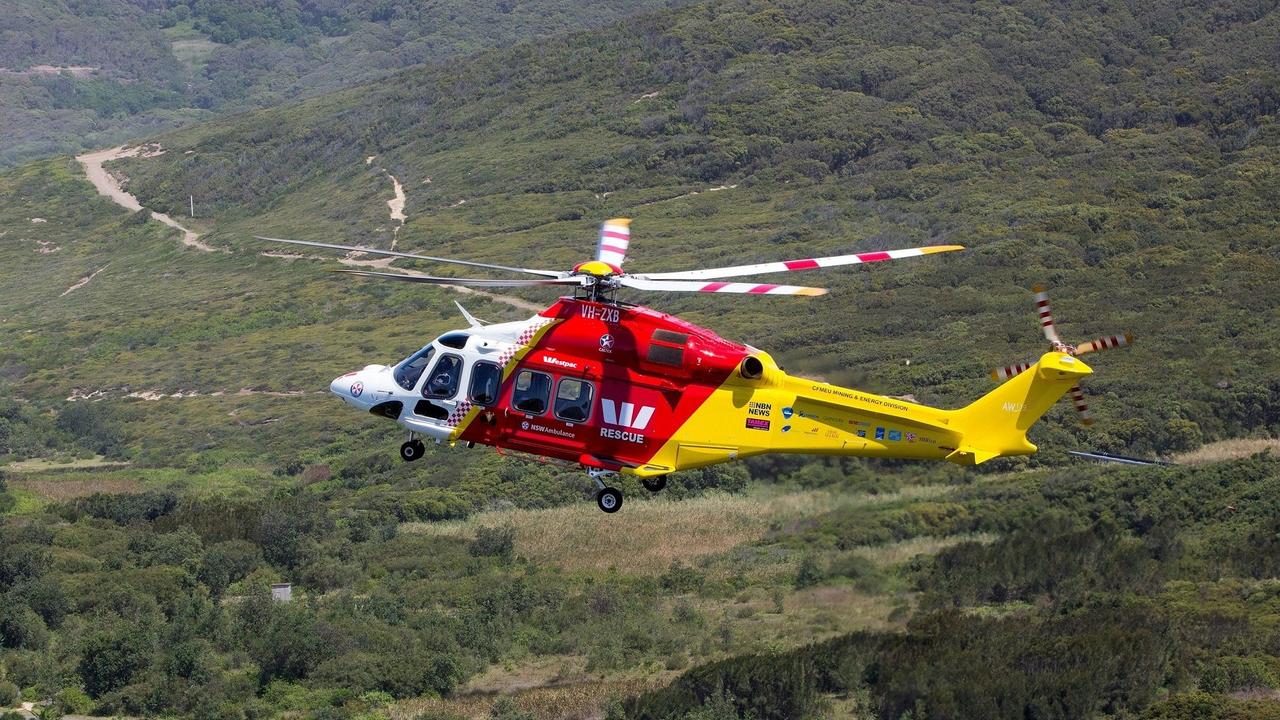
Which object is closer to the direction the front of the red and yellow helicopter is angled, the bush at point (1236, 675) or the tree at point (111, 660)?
the tree

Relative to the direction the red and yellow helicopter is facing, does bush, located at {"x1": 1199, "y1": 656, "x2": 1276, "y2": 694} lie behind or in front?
behind

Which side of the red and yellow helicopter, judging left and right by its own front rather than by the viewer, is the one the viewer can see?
left
